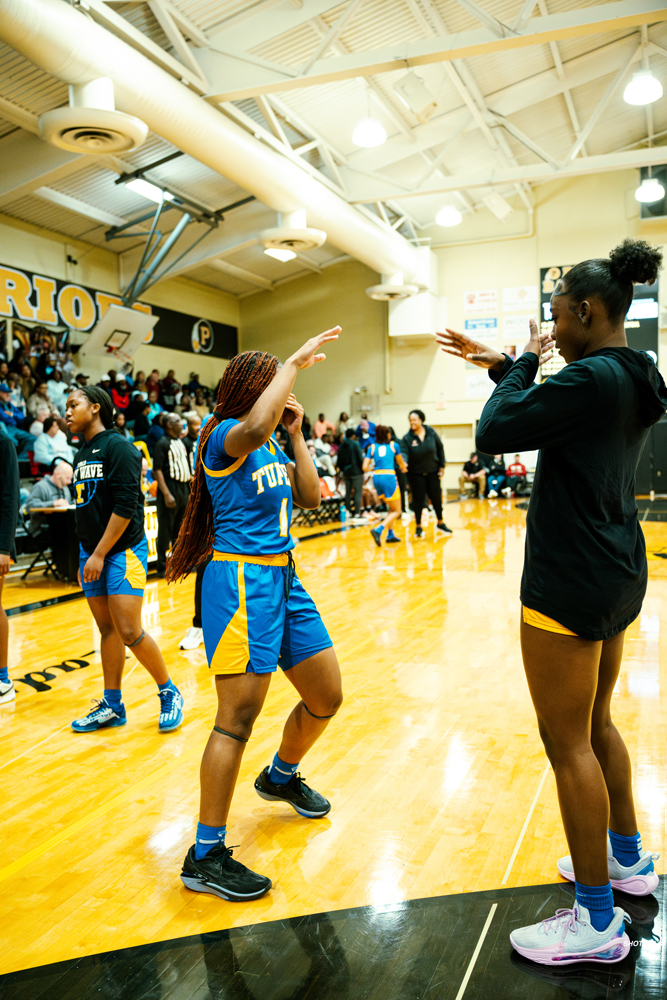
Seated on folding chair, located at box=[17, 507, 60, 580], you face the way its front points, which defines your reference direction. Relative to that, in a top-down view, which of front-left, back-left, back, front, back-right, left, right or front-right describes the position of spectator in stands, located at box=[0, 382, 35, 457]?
left

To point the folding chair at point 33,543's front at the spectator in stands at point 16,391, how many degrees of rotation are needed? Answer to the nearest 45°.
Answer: approximately 90° to its left

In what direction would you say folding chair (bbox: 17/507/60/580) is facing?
to the viewer's right

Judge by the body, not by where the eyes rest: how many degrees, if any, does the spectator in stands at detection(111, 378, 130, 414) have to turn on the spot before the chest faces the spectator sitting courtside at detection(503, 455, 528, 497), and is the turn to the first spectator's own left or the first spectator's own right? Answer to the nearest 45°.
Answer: approximately 45° to the first spectator's own left

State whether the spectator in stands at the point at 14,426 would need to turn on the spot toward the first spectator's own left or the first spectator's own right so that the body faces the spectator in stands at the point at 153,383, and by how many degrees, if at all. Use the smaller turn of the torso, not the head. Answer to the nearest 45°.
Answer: approximately 90° to the first spectator's own left

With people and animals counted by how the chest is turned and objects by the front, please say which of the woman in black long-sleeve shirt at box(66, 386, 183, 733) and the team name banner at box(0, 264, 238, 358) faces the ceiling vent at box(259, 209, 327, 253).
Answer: the team name banner

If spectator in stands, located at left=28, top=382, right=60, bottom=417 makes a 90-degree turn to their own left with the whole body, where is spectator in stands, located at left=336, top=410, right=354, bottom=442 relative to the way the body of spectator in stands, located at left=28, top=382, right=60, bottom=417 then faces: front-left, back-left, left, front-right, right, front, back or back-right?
front

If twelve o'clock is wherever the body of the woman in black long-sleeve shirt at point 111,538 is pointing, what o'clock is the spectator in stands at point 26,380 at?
The spectator in stands is roughly at 4 o'clock from the woman in black long-sleeve shirt.

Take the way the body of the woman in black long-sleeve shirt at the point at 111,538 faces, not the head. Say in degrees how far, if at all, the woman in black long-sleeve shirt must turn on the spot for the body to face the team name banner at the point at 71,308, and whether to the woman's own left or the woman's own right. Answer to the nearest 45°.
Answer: approximately 135° to the woman's own right

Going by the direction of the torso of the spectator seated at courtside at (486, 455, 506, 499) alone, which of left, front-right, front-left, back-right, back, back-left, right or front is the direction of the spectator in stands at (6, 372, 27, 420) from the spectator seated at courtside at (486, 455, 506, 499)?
front-right

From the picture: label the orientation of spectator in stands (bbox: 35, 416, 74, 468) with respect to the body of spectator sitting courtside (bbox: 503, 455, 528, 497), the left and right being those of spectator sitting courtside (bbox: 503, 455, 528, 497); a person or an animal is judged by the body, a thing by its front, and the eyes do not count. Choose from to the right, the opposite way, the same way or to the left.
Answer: to the left

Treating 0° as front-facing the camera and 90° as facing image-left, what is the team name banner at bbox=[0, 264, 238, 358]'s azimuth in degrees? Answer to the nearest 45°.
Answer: approximately 315°

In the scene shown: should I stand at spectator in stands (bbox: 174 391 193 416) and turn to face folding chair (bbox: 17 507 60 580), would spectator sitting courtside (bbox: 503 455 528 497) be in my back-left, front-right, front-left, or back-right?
back-left

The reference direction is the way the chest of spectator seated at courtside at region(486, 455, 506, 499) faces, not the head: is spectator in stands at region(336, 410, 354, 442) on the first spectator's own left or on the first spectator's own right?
on the first spectator's own right

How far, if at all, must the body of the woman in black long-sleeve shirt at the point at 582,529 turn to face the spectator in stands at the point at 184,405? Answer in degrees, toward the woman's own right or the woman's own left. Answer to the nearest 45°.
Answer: approximately 45° to the woman's own right

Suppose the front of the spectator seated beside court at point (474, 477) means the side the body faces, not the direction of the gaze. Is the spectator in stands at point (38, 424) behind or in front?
in front
